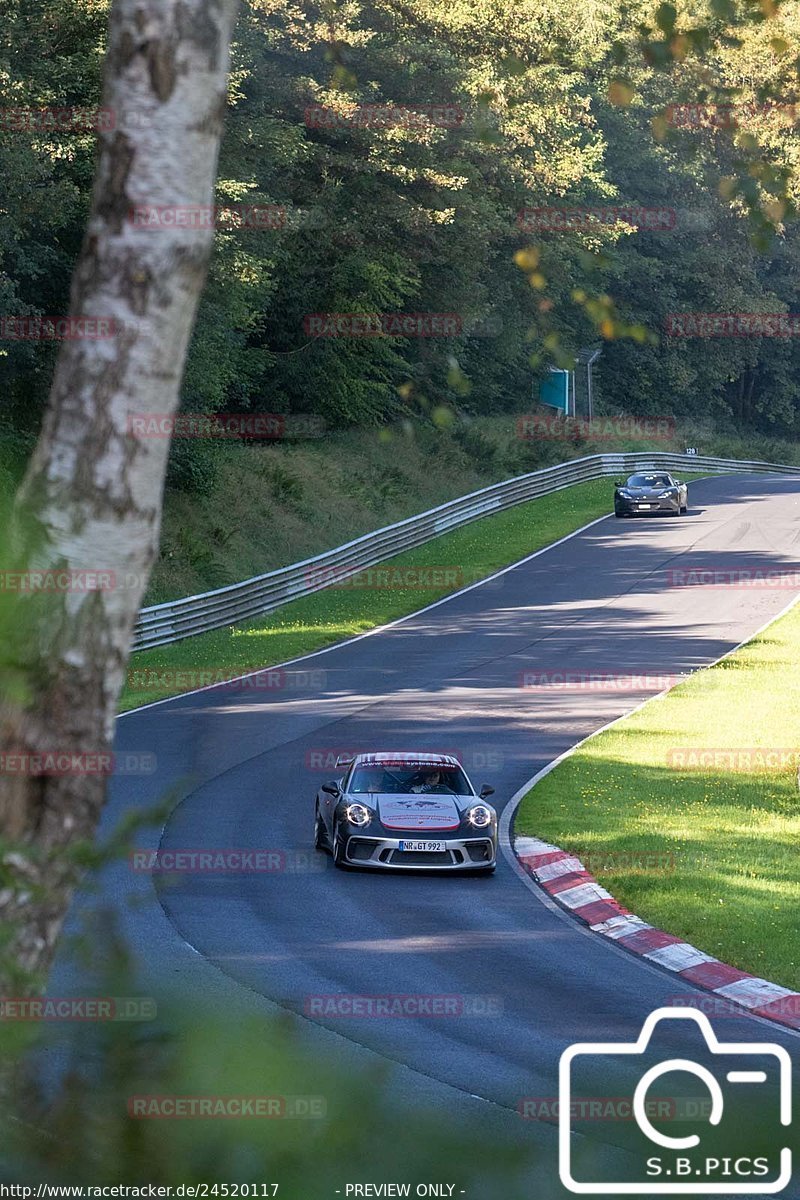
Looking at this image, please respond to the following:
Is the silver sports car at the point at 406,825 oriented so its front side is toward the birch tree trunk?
yes

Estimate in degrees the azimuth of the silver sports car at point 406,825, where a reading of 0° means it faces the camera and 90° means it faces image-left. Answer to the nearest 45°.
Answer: approximately 0°

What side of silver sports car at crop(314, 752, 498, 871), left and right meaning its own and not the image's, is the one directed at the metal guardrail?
back
